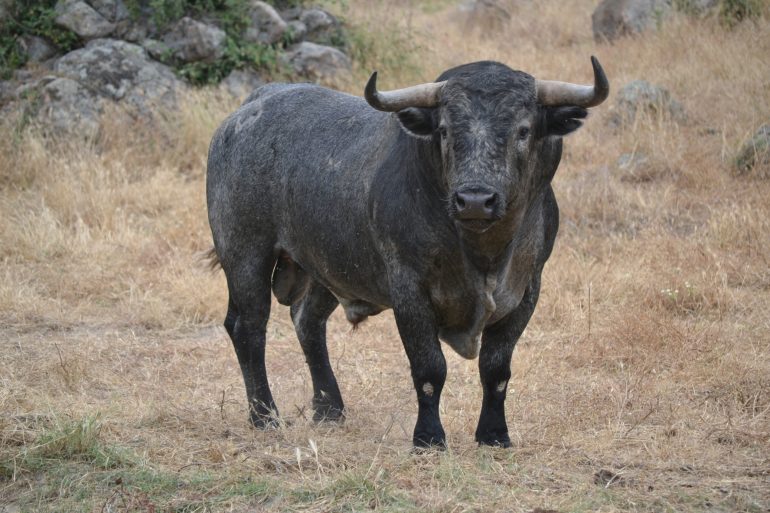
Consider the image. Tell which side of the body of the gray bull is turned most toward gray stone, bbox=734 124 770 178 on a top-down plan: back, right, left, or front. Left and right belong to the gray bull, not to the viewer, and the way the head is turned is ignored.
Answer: left

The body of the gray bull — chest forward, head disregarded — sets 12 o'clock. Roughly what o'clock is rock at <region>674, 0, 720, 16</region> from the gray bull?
The rock is roughly at 8 o'clock from the gray bull.

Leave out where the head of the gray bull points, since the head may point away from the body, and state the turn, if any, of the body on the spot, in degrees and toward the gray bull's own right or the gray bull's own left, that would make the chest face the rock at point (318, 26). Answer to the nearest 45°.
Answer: approximately 135° to the gray bull's own left

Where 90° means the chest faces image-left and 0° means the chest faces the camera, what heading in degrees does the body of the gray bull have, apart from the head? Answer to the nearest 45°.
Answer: approximately 315°

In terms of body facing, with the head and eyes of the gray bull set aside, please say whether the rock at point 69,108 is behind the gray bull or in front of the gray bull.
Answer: behind

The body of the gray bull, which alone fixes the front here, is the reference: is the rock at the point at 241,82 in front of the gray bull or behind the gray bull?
behind

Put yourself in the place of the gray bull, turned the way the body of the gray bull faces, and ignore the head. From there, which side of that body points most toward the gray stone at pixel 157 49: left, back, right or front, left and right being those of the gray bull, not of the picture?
back

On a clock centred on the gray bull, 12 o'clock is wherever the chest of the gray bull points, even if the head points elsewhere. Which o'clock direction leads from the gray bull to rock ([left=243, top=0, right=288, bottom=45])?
The rock is roughly at 7 o'clock from the gray bull.

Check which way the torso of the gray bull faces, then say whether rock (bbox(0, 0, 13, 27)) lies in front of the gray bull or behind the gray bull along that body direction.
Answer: behind

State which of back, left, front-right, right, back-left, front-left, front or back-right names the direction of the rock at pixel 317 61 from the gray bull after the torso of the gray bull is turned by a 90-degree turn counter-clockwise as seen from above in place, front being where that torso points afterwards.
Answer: front-left

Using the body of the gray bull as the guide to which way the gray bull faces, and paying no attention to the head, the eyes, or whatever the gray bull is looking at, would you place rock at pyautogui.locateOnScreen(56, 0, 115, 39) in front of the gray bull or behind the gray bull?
behind

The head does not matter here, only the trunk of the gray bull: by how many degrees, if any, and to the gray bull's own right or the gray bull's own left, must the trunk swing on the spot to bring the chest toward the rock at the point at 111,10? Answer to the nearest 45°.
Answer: approximately 180°

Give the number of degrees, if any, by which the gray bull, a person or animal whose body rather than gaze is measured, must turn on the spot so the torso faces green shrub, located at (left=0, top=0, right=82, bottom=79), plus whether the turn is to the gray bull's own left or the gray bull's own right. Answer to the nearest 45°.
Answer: approximately 180°

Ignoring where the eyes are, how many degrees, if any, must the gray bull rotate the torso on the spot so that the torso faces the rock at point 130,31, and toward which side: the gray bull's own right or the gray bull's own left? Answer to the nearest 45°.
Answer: approximately 180°
